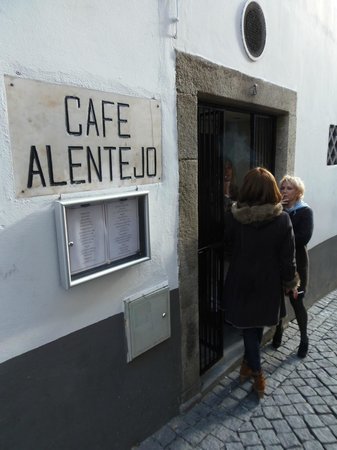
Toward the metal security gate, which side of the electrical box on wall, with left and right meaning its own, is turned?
left

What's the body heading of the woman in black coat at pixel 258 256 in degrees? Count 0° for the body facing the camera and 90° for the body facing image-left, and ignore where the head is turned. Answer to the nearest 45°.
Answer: approximately 180°

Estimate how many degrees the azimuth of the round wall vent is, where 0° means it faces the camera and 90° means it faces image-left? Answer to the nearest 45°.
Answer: approximately 315°

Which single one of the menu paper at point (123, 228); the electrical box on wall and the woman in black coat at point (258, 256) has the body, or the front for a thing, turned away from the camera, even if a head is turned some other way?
the woman in black coat

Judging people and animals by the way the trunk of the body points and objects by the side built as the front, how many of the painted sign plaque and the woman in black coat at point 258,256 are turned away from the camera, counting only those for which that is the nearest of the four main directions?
1

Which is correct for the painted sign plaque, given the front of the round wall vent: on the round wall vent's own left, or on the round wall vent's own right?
on the round wall vent's own right
